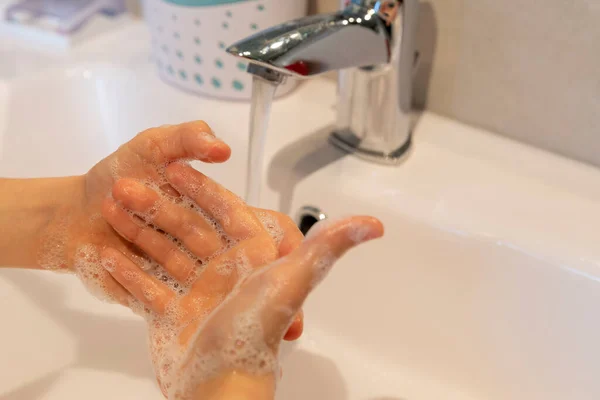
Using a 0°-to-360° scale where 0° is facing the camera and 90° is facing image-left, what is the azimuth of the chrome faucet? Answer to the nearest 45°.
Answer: approximately 45°

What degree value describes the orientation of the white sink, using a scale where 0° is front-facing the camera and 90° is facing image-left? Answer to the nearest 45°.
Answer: approximately 45°
